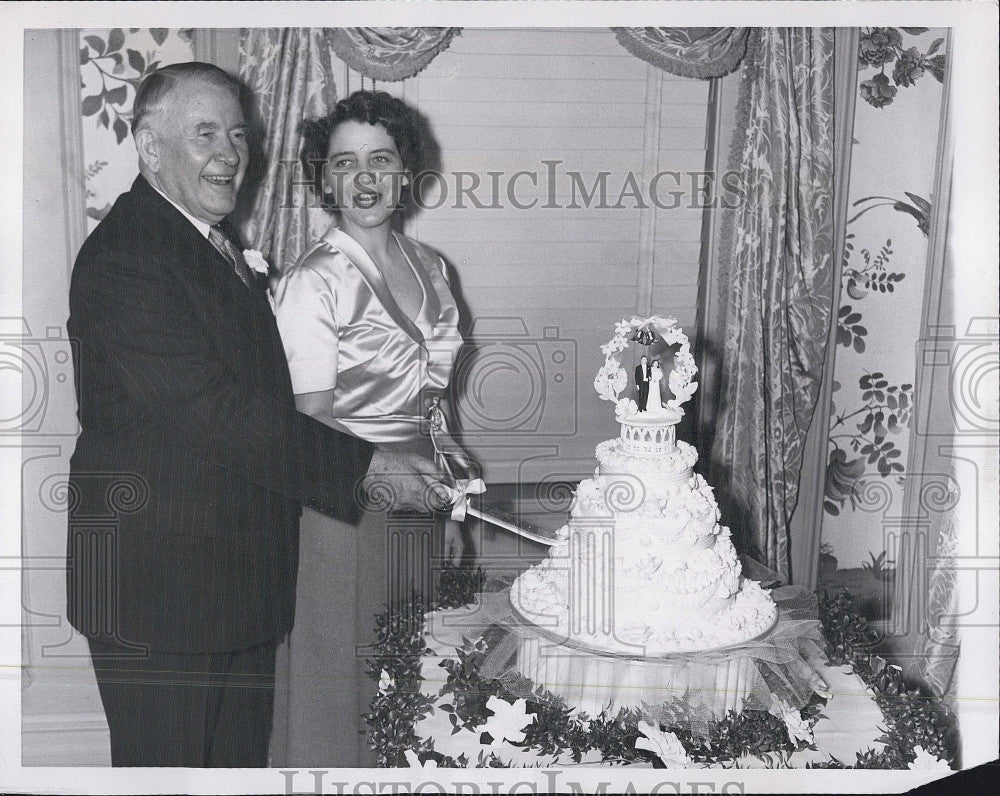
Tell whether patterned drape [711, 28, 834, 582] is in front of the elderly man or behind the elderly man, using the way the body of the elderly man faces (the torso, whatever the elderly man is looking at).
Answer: in front

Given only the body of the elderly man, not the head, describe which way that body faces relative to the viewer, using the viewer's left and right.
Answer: facing to the right of the viewer

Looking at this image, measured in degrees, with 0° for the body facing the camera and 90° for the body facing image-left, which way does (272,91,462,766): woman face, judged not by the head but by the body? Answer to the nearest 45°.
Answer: approximately 315°

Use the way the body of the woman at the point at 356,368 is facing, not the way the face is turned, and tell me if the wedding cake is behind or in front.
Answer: in front

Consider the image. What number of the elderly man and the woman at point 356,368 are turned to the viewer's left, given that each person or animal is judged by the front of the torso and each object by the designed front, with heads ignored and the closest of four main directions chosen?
0

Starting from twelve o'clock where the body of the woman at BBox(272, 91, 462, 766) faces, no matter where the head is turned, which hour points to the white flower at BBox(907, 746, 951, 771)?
The white flower is roughly at 11 o'clock from the woman.

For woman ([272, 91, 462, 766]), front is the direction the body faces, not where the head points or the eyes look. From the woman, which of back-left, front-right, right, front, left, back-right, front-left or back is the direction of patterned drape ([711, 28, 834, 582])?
front-left

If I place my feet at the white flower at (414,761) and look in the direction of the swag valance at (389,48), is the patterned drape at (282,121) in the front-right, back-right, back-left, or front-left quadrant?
front-left

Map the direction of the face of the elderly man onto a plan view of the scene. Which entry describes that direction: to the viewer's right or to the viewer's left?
to the viewer's right
